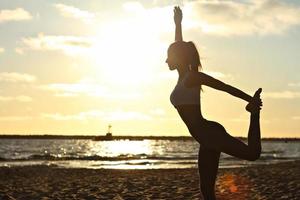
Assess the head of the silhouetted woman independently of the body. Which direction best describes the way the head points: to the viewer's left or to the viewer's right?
to the viewer's left

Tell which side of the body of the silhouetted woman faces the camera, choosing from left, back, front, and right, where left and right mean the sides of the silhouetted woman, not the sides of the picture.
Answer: left
